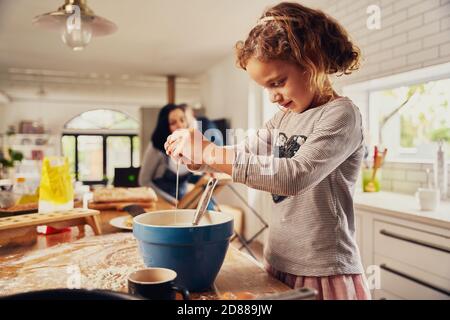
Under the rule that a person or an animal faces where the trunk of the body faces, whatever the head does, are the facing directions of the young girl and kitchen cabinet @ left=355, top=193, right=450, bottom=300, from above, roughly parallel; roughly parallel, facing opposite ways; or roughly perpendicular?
roughly parallel

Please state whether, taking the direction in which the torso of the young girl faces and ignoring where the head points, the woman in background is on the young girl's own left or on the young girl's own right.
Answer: on the young girl's own right

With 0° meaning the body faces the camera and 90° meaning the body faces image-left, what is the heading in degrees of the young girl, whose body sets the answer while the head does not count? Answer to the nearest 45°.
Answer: approximately 45°

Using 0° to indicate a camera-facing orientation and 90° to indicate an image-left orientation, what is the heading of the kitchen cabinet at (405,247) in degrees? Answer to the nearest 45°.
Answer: approximately 45°

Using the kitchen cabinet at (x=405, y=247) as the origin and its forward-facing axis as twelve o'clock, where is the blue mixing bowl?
The blue mixing bowl is roughly at 11 o'clock from the kitchen cabinet.

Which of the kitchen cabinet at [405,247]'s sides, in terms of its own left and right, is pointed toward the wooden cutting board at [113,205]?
front

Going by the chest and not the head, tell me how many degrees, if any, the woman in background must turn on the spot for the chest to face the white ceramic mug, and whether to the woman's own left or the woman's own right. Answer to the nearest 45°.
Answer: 0° — they already face it

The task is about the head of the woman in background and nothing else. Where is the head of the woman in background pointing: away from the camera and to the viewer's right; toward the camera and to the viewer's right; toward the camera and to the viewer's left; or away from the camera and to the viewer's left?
toward the camera and to the viewer's right

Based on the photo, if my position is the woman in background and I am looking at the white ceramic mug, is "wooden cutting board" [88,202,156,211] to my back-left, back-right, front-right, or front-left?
front-right

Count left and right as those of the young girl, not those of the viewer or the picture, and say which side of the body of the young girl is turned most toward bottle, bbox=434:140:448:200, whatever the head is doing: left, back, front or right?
back

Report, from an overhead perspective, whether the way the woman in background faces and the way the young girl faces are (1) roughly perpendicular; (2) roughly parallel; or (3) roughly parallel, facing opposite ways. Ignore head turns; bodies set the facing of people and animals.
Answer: roughly perpendicular

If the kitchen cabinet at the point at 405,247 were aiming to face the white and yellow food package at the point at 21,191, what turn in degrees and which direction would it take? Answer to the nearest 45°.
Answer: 0° — it already faces it

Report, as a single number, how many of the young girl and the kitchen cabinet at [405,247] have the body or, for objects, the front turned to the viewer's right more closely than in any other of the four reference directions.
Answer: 0

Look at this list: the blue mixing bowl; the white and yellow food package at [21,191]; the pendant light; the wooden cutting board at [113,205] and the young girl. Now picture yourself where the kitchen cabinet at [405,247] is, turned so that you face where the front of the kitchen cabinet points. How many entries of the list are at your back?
0

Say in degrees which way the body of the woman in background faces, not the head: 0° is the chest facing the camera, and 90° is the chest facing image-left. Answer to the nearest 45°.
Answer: approximately 315°

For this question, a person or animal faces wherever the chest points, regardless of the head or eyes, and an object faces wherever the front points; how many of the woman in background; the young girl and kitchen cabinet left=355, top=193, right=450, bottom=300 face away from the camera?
0
